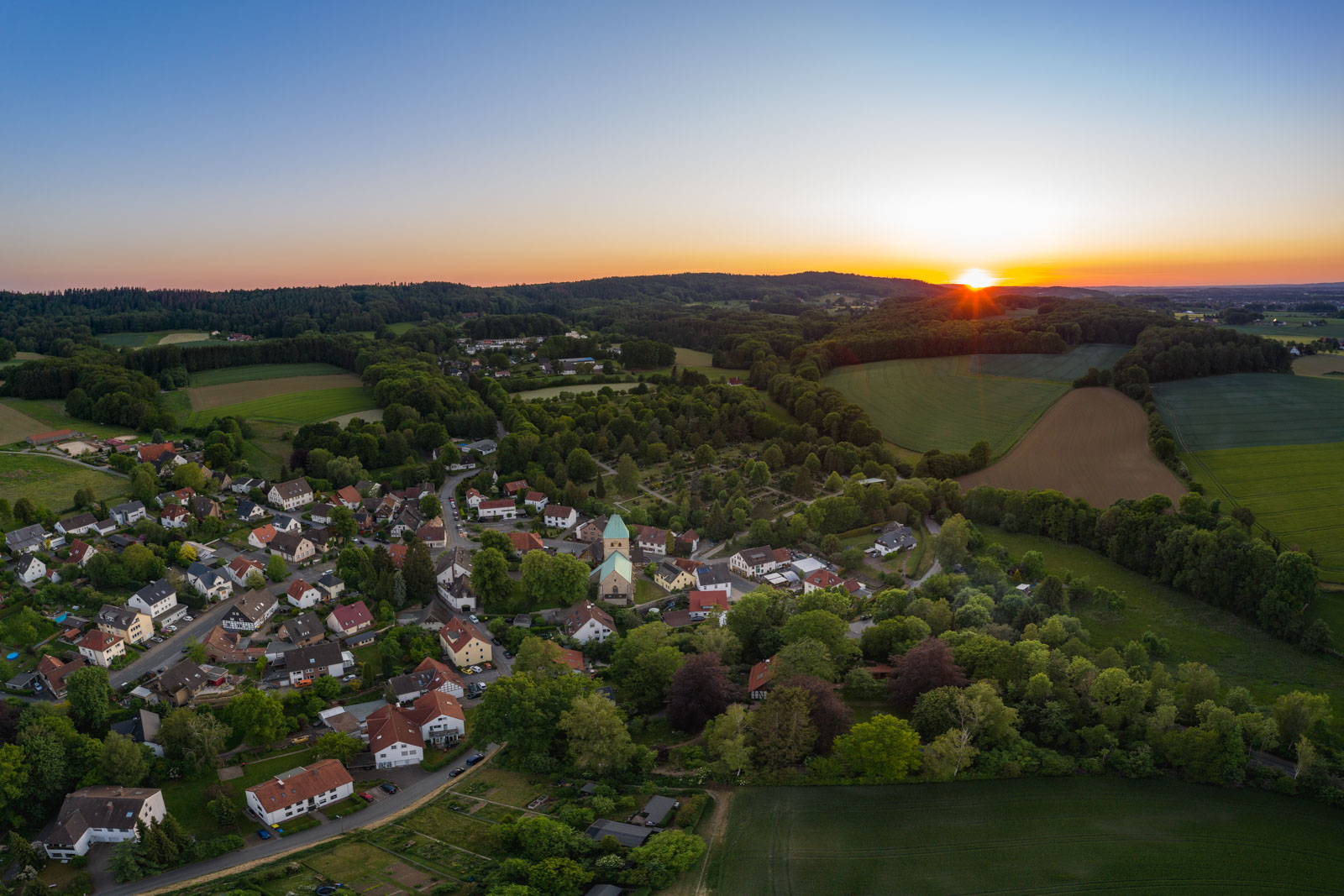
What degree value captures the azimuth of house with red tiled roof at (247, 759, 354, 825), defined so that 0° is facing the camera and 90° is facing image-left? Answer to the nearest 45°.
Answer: approximately 315°

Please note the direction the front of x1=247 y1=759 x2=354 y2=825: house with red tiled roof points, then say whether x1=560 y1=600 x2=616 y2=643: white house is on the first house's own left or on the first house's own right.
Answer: on the first house's own left

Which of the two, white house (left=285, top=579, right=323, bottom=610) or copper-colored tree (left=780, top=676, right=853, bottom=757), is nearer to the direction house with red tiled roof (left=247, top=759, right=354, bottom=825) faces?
the copper-colored tree

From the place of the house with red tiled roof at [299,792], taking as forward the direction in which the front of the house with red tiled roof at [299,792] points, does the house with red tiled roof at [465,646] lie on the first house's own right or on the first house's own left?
on the first house's own left

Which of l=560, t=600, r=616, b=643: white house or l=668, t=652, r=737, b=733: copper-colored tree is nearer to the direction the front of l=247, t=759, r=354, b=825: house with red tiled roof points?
the copper-colored tree

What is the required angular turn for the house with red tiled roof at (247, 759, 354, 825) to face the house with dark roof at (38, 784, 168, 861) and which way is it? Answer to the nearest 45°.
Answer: approximately 135° to its right

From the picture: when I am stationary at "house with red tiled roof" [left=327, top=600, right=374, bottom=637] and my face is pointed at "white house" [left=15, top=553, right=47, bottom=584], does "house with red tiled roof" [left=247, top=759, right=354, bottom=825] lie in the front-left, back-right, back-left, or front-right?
back-left
